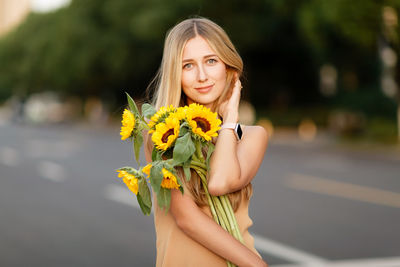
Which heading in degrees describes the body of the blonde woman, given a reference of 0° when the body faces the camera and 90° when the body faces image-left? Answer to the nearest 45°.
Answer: approximately 0°
